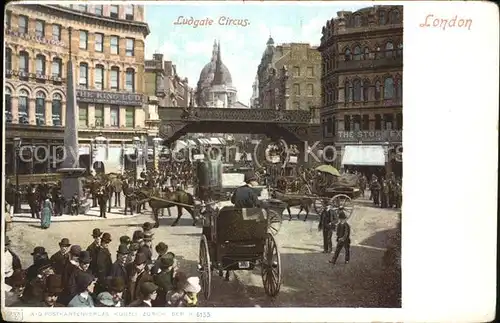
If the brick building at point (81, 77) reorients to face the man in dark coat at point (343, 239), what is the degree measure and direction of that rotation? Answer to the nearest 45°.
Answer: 0° — it already faces them

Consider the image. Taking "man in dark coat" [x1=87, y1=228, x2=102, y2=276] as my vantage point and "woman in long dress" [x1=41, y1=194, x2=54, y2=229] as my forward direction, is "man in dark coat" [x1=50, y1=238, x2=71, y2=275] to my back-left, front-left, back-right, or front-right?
front-left

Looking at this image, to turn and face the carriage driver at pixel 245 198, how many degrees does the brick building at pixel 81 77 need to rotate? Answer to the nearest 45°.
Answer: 0° — it already faces them

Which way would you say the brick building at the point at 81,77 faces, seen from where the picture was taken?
facing the viewer and to the right of the viewer
